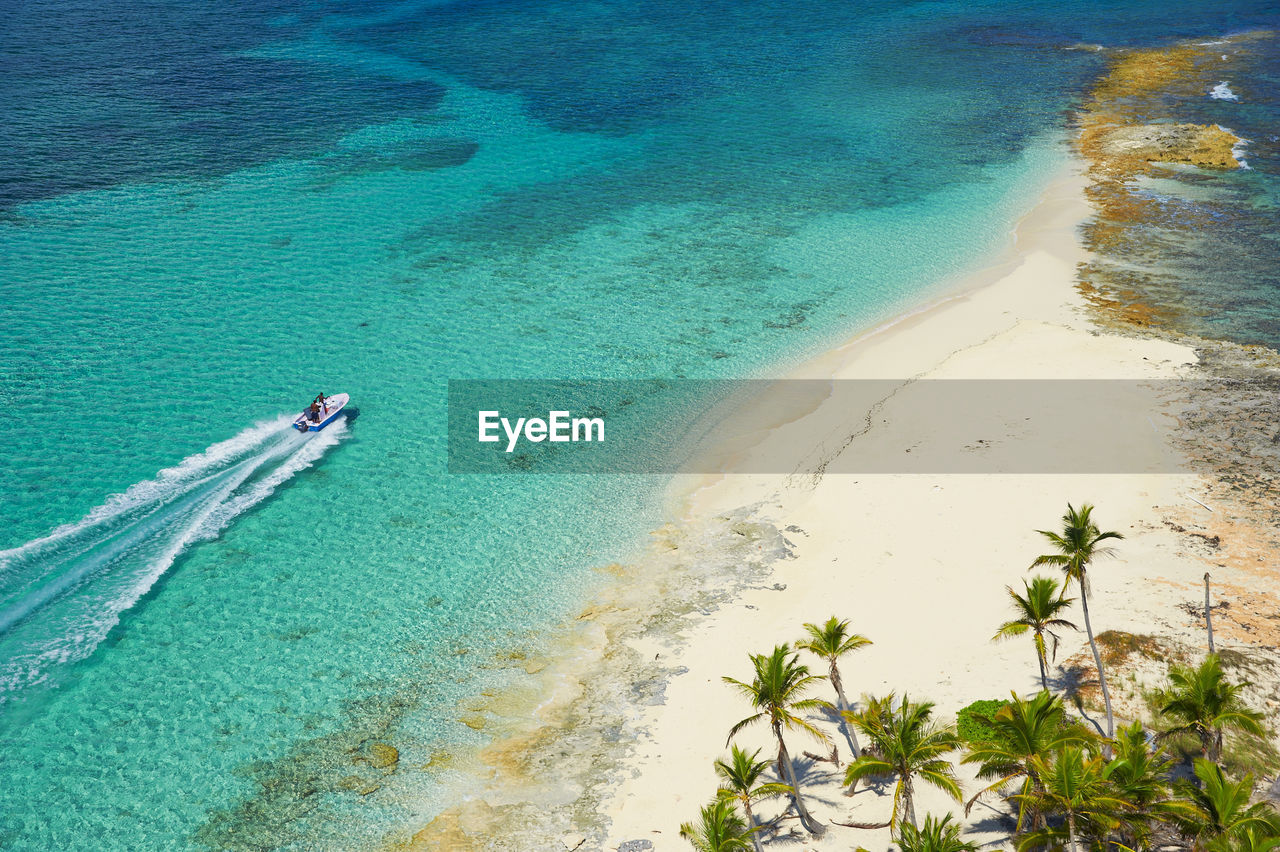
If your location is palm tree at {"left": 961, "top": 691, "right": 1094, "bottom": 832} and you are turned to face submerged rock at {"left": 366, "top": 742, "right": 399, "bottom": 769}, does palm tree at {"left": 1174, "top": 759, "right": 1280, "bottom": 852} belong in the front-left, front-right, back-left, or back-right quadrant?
back-left

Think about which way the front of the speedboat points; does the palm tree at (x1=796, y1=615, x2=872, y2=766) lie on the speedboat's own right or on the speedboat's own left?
on the speedboat's own right

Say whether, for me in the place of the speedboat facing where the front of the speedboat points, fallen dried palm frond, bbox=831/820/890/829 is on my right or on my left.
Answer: on my right

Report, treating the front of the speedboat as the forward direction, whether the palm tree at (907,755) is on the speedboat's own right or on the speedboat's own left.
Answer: on the speedboat's own right

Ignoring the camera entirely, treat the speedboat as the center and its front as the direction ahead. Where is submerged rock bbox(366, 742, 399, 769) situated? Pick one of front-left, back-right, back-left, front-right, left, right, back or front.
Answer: back-right

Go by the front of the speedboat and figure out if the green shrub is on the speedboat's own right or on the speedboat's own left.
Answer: on the speedboat's own right

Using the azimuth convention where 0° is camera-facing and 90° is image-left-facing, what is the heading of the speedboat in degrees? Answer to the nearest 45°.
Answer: approximately 225°

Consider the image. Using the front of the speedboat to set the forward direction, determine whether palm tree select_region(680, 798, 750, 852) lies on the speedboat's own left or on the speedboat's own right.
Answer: on the speedboat's own right

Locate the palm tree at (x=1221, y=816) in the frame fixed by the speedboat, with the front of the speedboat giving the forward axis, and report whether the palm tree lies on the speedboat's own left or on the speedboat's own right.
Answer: on the speedboat's own right

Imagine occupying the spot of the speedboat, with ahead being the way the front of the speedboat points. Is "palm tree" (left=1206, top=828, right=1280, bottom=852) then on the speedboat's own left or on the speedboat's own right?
on the speedboat's own right

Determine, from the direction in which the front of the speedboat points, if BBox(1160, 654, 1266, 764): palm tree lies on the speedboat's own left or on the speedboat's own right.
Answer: on the speedboat's own right
